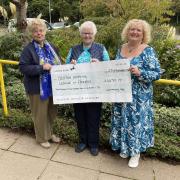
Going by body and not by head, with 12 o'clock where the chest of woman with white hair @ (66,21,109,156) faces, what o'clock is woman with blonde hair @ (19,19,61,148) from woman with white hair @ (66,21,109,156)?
woman with blonde hair @ (19,19,61,148) is roughly at 3 o'clock from woman with white hair @ (66,21,109,156).

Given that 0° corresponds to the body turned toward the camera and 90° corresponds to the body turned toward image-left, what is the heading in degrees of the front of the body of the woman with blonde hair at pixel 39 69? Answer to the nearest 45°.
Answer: approximately 315°

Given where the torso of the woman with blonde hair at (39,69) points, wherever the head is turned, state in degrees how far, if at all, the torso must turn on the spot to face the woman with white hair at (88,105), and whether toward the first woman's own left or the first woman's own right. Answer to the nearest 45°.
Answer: approximately 45° to the first woman's own left
